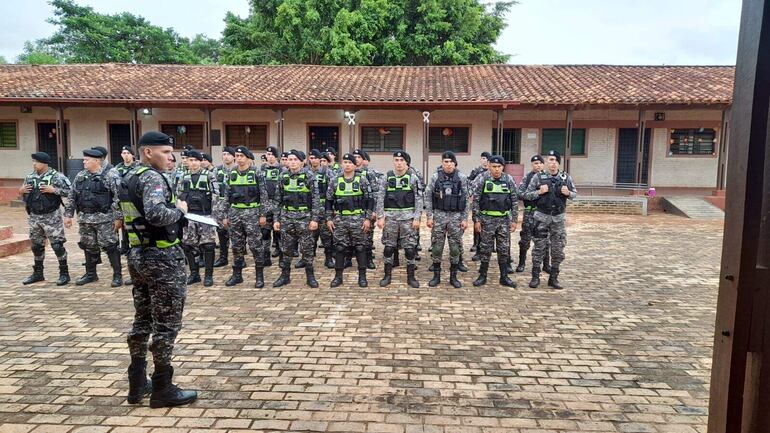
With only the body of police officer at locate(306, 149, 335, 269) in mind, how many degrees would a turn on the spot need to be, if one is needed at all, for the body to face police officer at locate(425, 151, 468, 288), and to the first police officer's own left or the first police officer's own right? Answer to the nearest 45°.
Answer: approximately 45° to the first police officer's own left

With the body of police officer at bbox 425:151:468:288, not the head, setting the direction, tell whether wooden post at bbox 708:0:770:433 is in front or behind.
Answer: in front

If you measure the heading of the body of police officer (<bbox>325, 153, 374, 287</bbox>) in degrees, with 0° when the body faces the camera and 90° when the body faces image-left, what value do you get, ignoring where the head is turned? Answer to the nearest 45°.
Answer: approximately 0°

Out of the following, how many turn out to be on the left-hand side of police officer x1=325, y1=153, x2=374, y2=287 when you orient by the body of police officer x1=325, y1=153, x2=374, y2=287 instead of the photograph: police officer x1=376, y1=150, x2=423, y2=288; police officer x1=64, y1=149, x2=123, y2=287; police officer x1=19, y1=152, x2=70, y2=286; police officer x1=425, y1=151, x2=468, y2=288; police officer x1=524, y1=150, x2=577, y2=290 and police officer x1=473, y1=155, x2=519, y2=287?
4

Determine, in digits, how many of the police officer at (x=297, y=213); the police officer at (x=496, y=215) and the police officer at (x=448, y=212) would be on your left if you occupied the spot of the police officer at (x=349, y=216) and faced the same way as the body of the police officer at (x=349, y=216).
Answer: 2

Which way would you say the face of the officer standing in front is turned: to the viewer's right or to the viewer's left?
to the viewer's right

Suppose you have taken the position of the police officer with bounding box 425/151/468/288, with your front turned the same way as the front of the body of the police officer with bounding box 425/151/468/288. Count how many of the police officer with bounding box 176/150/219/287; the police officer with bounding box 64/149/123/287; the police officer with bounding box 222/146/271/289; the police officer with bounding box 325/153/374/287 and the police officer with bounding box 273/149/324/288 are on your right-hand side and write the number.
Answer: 5

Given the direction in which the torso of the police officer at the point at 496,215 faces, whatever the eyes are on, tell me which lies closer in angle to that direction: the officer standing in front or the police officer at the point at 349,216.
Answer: the officer standing in front

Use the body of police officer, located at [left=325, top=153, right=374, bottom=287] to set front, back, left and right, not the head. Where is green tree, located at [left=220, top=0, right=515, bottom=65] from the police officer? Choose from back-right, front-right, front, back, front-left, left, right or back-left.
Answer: back
